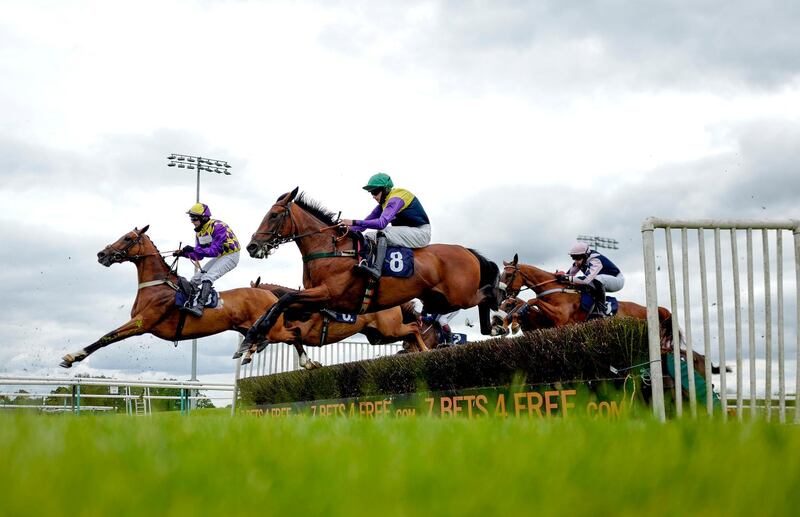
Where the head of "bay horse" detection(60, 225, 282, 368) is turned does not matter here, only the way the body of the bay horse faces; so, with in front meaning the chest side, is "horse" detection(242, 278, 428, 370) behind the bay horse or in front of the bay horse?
behind

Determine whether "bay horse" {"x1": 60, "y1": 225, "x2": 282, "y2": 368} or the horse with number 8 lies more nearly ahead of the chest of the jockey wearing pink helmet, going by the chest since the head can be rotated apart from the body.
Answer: the bay horse

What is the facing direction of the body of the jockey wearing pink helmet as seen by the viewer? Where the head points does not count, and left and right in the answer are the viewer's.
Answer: facing to the left of the viewer

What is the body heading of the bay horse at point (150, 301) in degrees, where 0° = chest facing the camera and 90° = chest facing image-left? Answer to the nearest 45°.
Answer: approximately 90°

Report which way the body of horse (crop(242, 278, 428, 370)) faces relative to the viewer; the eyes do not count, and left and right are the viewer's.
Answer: facing to the left of the viewer

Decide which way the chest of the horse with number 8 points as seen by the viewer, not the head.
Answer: to the viewer's left

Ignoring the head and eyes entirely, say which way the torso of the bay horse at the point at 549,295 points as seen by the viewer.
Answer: to the viewer's left

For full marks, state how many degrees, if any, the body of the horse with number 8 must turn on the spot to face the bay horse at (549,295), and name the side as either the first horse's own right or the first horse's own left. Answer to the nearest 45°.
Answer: approximately 135° to the first horse's own right

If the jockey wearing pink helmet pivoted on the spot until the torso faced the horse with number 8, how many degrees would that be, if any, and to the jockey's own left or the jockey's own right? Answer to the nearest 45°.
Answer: approximately 45° to the jockey's own left

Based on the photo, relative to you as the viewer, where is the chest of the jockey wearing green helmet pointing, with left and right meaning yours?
facing to the left of the viewer

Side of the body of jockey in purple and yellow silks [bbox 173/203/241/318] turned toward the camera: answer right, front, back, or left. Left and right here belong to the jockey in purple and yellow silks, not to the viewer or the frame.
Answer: left

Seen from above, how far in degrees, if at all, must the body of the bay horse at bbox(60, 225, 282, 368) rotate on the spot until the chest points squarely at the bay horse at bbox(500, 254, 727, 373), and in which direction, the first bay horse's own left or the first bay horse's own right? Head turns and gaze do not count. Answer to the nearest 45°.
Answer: approximately 180°
